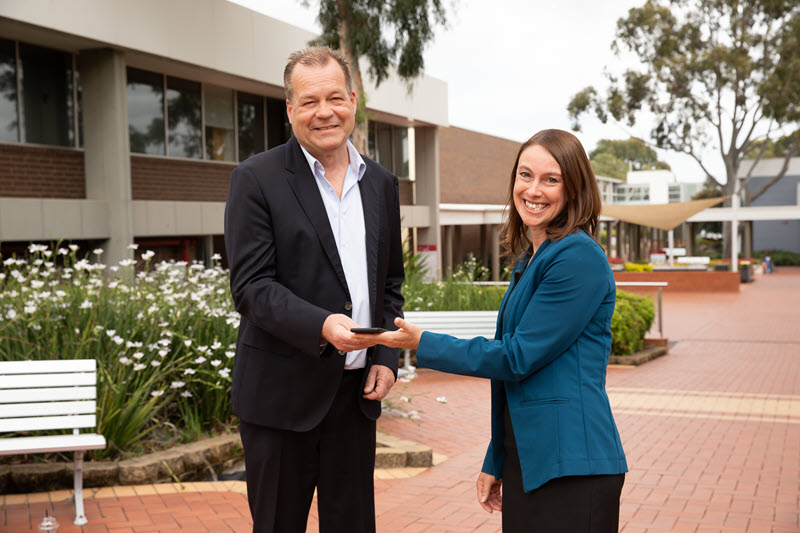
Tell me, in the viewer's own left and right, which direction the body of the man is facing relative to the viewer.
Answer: facing the viewer and to the right of the viewer

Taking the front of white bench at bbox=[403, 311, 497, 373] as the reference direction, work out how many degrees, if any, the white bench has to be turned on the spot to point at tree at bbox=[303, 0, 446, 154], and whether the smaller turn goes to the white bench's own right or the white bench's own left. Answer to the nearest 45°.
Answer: approximately 180°

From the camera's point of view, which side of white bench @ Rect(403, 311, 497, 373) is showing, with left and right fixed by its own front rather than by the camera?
front

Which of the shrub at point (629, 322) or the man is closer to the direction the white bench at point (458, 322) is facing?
the man

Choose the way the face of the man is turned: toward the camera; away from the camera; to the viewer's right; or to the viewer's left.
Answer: toward the camera

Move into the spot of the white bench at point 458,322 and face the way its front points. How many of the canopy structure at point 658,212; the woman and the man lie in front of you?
2

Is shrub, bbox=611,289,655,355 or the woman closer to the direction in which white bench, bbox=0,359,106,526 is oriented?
the woman

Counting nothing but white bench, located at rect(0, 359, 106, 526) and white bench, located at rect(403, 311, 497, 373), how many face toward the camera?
2

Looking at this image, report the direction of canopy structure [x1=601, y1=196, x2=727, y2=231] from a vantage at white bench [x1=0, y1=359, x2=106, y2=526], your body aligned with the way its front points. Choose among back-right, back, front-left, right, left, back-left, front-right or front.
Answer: back-left

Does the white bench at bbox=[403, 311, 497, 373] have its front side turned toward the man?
yes

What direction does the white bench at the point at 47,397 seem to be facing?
toward the camera

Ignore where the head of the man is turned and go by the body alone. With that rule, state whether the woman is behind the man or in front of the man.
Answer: in front

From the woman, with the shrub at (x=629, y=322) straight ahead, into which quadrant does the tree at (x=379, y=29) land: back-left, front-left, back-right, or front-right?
front-left
